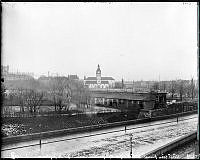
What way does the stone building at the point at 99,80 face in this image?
toward the camera
